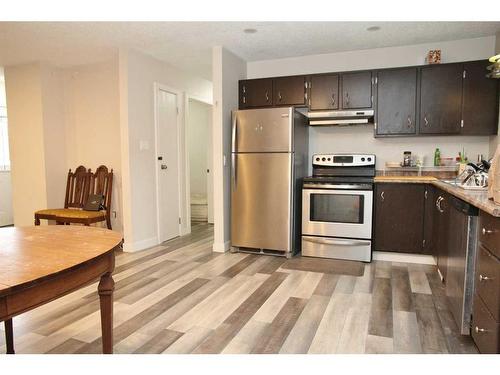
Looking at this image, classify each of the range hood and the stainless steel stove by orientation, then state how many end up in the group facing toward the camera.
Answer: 2

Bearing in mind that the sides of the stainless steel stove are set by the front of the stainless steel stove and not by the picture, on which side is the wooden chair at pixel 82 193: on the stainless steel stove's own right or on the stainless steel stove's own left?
on the stainless steel stove's own right

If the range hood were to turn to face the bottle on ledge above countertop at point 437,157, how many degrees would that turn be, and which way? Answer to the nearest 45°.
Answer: approximately 90° to its left

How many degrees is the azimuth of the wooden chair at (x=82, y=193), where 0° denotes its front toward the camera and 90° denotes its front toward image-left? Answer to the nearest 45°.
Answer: approximately 45°

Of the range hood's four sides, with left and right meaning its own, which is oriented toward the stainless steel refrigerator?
right

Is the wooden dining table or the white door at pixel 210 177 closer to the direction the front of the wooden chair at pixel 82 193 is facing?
the wooden dining table

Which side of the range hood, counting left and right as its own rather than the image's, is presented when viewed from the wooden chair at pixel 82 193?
right

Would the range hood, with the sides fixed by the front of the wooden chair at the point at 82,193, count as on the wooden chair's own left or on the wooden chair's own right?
on the wooden chair's own left
